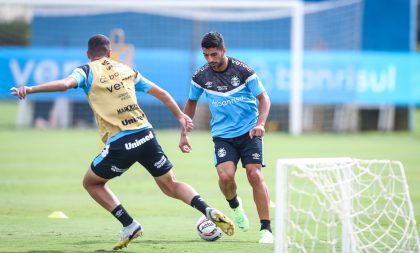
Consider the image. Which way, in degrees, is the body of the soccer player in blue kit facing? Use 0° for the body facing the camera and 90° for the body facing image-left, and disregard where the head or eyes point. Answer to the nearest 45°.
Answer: approximately 0°

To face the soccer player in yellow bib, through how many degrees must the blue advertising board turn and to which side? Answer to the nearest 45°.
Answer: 0° — it already faces them

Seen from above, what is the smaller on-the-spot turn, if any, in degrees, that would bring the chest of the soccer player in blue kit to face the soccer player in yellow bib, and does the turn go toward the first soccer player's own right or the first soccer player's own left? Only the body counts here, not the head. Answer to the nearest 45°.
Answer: approximately 45° to the first soccer player's own right

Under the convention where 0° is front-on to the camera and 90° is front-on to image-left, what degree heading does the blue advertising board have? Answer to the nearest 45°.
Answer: approximately 0°

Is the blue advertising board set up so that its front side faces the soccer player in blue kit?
yes

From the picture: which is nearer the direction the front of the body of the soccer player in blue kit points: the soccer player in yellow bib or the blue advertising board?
the soccer player in yellow bib

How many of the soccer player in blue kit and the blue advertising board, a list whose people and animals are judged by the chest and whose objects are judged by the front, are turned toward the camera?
2
